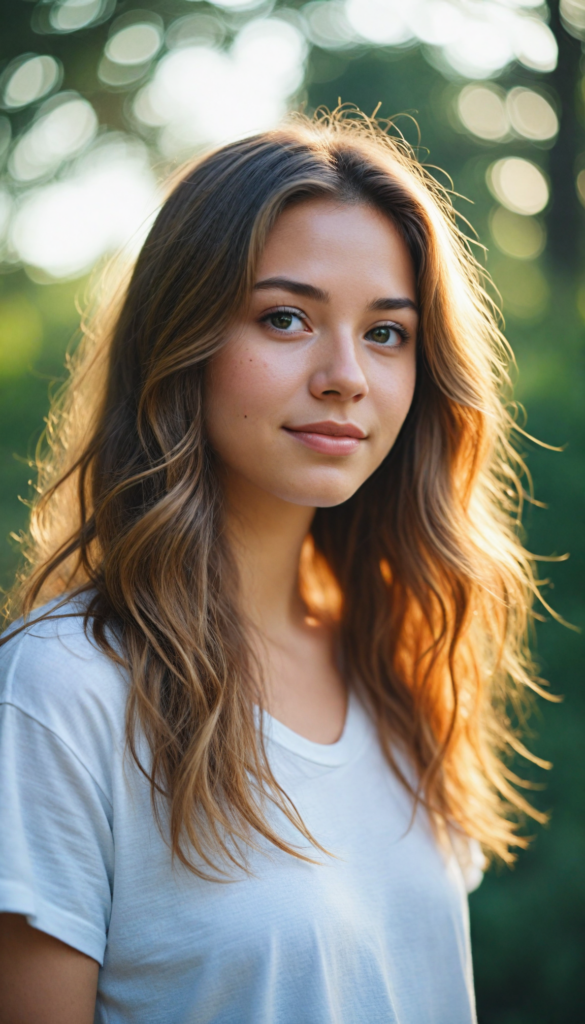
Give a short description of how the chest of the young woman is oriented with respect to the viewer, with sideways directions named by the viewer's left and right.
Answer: facing the viewer and to the right of the viewer
